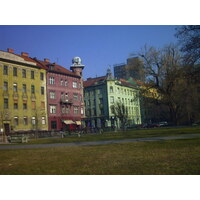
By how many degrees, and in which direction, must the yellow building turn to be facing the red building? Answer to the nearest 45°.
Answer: approximately 90° to its left

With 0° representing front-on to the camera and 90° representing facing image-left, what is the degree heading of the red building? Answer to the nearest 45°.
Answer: approximately 315°

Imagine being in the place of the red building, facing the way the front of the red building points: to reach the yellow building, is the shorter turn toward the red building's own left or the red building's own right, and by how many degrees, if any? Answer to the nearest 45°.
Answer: approximately 45° to the red building's own right

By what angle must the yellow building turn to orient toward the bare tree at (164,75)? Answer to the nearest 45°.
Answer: approximately 45° to its left

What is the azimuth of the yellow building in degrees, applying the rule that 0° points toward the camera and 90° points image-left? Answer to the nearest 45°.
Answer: approximately 315°
